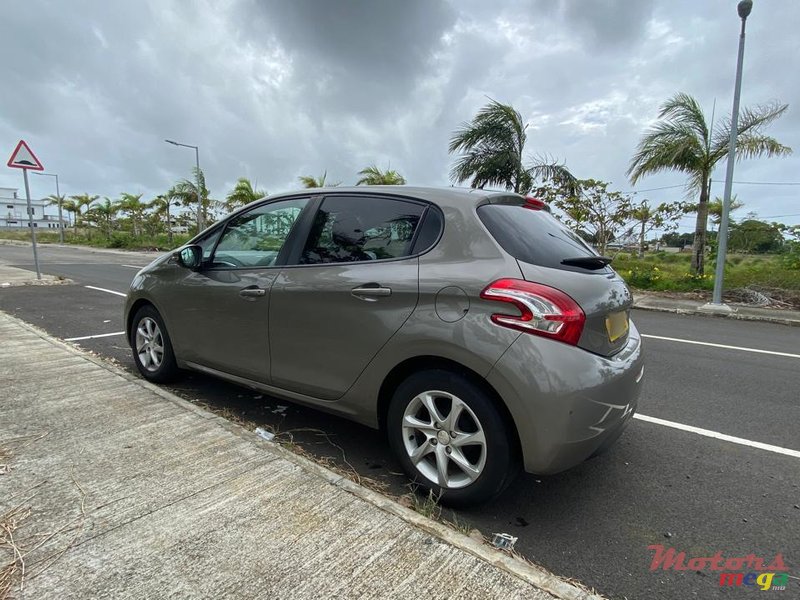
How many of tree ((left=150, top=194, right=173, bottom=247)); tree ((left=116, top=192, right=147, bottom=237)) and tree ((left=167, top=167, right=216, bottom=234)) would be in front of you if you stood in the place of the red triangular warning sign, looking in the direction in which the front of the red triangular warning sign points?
0

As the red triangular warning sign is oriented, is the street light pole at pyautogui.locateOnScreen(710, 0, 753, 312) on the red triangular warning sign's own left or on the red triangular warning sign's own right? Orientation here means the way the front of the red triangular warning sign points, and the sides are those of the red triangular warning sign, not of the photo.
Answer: on the red triangular warning sign's own left

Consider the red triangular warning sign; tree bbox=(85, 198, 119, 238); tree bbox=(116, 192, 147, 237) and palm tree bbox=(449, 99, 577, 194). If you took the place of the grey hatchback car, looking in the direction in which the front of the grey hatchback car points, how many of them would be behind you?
0

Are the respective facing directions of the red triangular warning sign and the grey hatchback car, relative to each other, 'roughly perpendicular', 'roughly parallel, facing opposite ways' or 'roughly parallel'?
roughly parallel, facing opposite ways

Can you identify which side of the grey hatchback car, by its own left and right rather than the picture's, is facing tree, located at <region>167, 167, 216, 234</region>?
front

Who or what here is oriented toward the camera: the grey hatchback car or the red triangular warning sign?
the red triangular warning sign

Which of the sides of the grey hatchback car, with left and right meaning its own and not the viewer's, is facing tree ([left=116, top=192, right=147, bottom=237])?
front

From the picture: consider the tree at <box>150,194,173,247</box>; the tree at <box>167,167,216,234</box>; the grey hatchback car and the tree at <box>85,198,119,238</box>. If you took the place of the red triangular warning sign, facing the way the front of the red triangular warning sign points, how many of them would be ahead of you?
1

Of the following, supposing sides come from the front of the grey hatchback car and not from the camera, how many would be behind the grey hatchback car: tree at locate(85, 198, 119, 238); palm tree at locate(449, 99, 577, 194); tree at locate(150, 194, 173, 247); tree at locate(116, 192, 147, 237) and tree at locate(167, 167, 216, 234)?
0

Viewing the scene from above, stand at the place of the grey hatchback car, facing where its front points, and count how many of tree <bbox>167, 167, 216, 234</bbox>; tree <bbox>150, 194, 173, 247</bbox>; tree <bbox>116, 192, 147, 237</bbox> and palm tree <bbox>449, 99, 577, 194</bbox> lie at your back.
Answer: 0

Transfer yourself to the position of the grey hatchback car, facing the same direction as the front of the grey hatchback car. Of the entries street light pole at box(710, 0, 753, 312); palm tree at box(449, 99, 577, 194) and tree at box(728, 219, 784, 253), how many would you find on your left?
0

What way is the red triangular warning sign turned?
toward the camera

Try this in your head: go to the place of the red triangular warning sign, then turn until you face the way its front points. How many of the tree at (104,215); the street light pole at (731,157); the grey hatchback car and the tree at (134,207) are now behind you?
2

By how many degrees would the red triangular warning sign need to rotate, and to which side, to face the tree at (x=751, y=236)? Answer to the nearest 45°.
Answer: approximately 90° to its left

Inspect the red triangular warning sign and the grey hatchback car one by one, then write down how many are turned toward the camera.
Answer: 1

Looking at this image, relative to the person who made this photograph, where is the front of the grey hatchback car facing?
facing away from the viewer and to the left of the viewer

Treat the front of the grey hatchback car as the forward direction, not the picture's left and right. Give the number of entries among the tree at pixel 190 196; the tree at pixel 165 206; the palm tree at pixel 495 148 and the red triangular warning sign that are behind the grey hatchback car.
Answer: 0

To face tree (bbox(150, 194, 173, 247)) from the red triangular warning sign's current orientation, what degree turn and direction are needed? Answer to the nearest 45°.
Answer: approximately 180°
